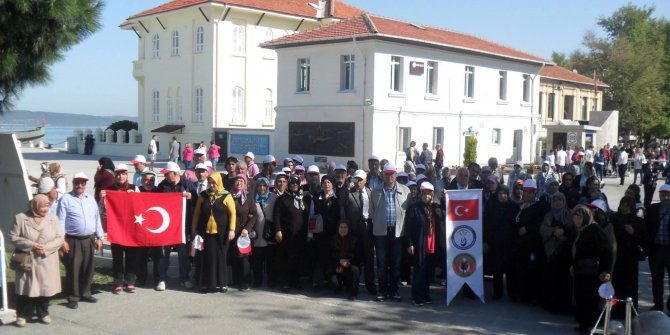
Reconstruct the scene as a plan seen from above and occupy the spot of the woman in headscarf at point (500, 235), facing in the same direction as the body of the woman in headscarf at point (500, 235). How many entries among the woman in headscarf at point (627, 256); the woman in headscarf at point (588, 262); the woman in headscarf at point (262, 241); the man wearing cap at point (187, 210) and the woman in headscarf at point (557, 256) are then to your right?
2

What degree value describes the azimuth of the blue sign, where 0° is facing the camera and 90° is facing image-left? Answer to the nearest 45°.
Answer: approximately 0°

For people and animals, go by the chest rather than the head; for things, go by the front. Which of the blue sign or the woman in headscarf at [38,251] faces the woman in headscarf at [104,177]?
the blue sign

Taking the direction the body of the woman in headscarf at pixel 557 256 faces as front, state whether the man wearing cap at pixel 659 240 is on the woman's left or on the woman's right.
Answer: on the woman's left

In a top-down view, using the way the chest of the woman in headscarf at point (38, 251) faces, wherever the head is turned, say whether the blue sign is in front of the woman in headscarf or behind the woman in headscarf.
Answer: behind

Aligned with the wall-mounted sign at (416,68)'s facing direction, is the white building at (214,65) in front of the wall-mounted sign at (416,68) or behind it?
behind

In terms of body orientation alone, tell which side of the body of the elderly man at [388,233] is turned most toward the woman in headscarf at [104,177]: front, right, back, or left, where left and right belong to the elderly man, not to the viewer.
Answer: right

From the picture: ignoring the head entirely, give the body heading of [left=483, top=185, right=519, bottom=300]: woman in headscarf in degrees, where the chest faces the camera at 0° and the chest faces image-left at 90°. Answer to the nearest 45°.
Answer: approximately 0°
